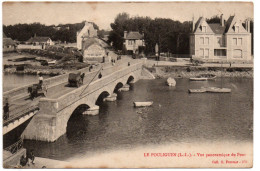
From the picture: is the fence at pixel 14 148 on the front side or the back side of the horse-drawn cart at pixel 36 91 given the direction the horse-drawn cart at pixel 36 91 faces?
on the front side

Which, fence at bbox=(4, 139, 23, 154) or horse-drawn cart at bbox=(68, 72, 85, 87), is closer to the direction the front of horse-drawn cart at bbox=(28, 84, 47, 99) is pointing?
the fence

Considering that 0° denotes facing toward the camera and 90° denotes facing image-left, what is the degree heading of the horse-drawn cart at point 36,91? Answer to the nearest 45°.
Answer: approximately 45°

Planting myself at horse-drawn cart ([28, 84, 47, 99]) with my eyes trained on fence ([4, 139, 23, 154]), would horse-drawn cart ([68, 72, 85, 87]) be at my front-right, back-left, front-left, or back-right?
back-left

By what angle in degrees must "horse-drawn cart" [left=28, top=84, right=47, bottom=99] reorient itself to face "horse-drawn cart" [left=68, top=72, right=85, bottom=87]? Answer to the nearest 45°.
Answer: approximately 180°
